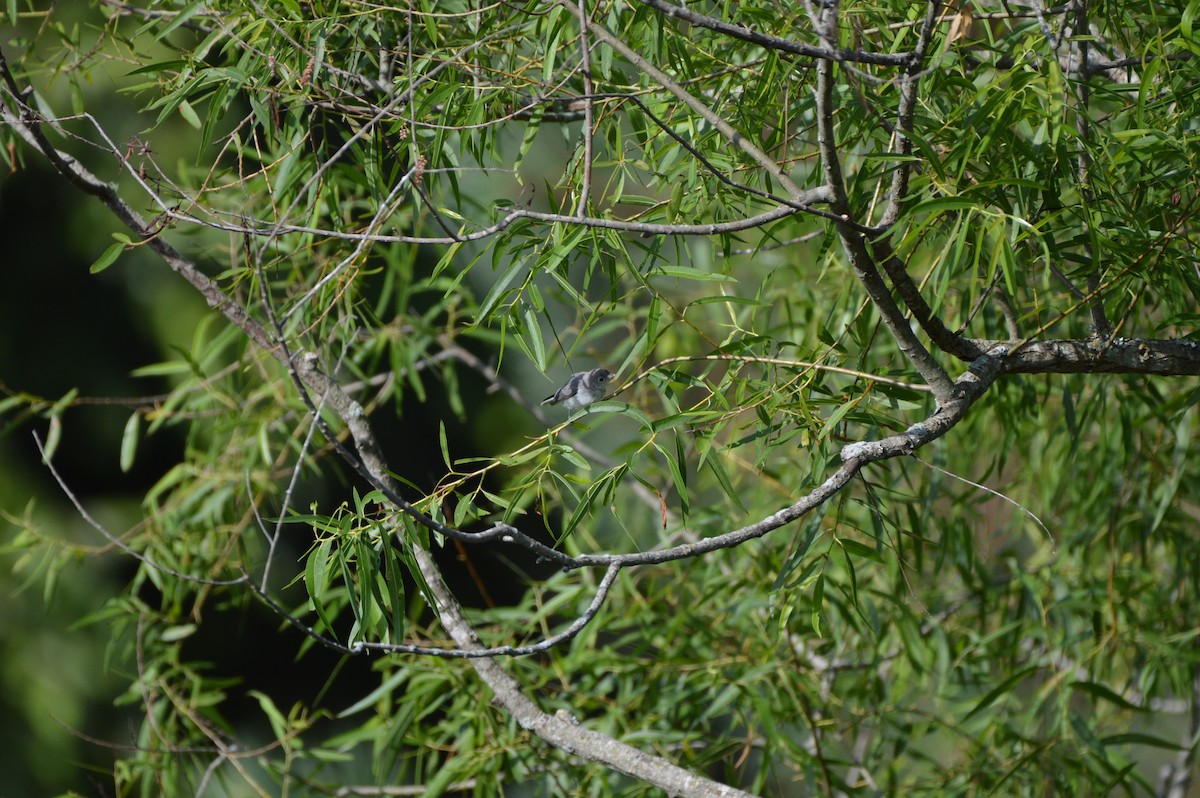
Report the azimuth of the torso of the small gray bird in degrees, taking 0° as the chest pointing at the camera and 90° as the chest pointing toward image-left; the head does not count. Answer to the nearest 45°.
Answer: approximately 270°
